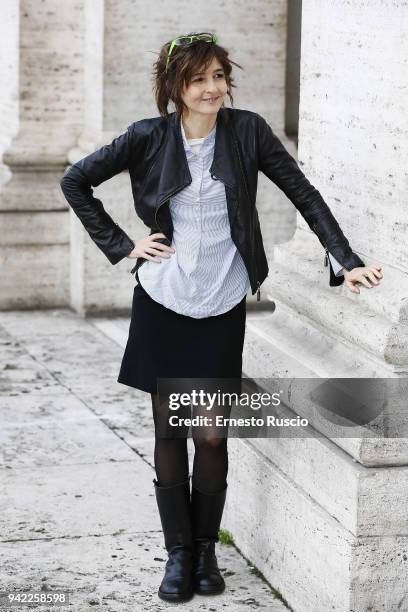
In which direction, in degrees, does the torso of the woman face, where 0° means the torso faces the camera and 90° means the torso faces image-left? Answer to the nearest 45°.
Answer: approximately 0°

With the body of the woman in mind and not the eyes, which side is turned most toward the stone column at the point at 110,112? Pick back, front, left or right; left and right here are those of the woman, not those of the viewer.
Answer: back

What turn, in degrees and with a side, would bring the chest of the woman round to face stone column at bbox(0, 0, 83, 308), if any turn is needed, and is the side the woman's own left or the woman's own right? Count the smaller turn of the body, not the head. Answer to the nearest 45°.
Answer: approximately 180°
